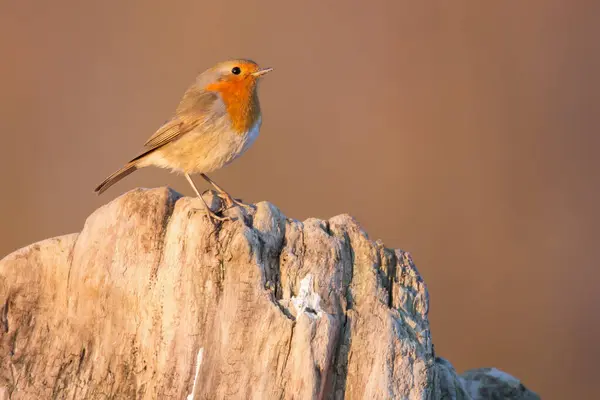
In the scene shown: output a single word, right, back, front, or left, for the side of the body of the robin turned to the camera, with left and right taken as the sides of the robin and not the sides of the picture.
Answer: right
